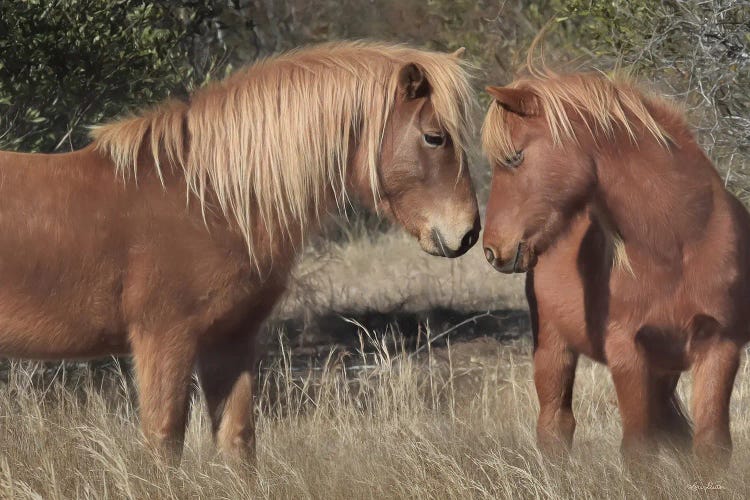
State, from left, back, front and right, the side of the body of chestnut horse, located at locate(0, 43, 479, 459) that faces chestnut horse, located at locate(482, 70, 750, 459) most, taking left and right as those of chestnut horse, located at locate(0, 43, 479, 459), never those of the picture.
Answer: front

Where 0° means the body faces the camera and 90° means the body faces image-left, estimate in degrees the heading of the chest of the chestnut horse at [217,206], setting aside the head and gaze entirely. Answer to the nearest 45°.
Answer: approximately 270°
